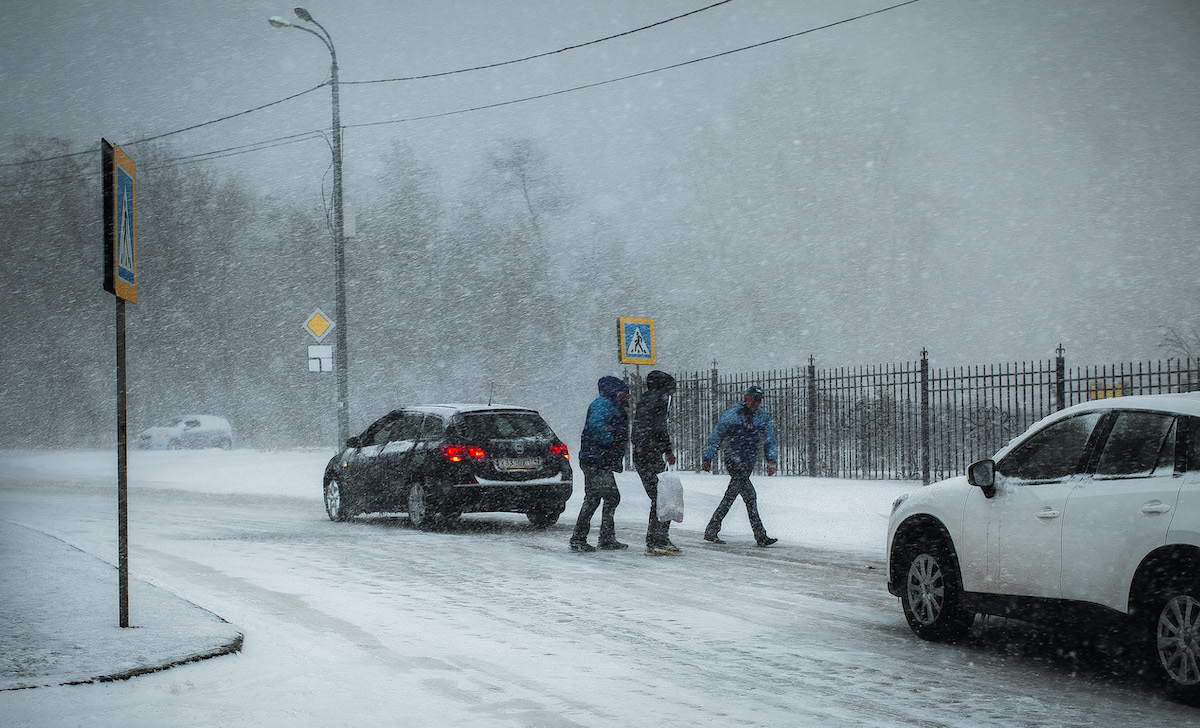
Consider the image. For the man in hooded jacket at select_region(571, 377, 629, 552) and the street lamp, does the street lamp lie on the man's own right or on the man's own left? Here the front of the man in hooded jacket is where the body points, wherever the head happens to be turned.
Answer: on the man's own left

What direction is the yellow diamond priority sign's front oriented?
toward the camera

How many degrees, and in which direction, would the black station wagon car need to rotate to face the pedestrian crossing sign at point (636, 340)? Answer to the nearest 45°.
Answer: approximately 90° to its right

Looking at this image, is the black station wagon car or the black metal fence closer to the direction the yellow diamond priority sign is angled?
the black station wagon car

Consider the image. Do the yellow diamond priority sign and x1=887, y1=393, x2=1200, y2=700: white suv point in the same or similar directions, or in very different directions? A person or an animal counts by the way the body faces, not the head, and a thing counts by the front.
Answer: very different directions

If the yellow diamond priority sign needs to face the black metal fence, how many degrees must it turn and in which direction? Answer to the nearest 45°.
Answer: approximately 45° to its left

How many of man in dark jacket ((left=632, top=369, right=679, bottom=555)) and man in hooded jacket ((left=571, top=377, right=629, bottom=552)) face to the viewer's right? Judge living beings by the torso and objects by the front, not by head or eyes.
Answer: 2

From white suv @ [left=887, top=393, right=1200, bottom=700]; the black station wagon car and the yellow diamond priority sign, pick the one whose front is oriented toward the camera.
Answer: the yellow diamond priority sign

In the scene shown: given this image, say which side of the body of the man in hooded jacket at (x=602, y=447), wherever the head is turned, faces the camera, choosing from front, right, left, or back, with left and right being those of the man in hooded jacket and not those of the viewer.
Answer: right

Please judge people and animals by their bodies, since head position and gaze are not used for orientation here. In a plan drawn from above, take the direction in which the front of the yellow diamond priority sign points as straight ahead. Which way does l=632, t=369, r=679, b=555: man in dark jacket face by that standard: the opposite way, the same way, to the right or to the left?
to the left
